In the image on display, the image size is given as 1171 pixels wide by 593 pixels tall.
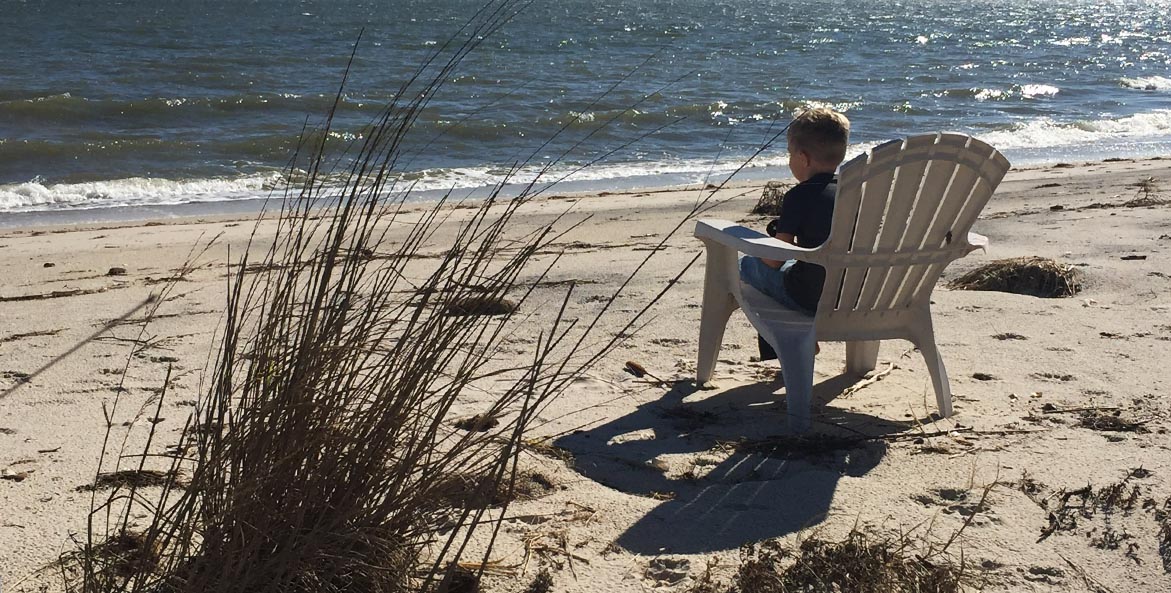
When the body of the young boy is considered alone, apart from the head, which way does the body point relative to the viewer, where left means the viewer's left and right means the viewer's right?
facing away from the viewer and to the left of the viewer

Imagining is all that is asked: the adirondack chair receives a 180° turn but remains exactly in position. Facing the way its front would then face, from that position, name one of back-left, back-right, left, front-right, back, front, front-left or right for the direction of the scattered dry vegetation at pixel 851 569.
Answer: front-right

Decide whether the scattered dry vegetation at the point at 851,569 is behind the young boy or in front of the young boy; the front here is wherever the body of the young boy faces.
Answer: behind

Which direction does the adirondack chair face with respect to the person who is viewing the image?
facing away from the viewer and to the left of the viewer

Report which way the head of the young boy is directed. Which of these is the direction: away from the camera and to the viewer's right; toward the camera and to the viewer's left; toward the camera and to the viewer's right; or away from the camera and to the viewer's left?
away from the camera and to the viewer's left
